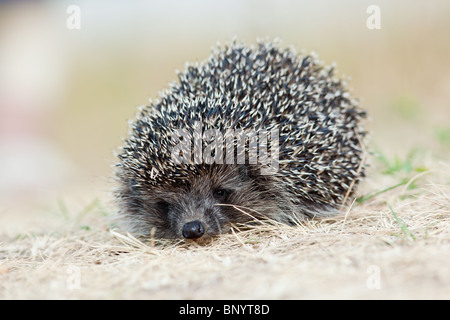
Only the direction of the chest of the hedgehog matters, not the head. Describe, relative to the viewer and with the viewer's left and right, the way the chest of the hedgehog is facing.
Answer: facing the viewer and to the left of the viewer
